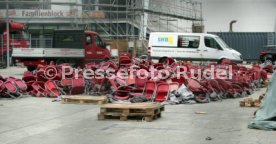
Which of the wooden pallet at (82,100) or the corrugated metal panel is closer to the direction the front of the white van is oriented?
the corrugated metal panel

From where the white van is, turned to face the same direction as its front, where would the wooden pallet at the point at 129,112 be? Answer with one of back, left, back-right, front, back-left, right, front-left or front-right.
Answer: right

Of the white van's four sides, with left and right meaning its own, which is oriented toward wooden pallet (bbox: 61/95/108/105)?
right

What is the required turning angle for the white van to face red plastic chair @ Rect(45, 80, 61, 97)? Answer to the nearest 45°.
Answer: approximately 90° to its right

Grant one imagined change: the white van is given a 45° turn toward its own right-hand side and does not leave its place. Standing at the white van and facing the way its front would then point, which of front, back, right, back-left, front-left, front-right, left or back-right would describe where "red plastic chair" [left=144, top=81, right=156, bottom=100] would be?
front-right

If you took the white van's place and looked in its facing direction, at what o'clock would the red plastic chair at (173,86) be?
The red plastic chair is roughly at 3 o'clock from the white van.

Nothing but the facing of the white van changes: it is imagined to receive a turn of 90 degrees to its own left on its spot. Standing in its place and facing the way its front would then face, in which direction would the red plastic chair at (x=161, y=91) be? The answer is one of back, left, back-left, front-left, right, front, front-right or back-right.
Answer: back

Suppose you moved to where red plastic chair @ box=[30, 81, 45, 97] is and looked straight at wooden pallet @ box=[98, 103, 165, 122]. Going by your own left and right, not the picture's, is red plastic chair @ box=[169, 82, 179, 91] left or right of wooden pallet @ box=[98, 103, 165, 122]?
left

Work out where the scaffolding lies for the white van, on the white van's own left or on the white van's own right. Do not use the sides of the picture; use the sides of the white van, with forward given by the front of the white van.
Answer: on the white van's own left

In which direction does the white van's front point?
to the viewer's right

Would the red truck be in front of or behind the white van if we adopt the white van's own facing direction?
behind
